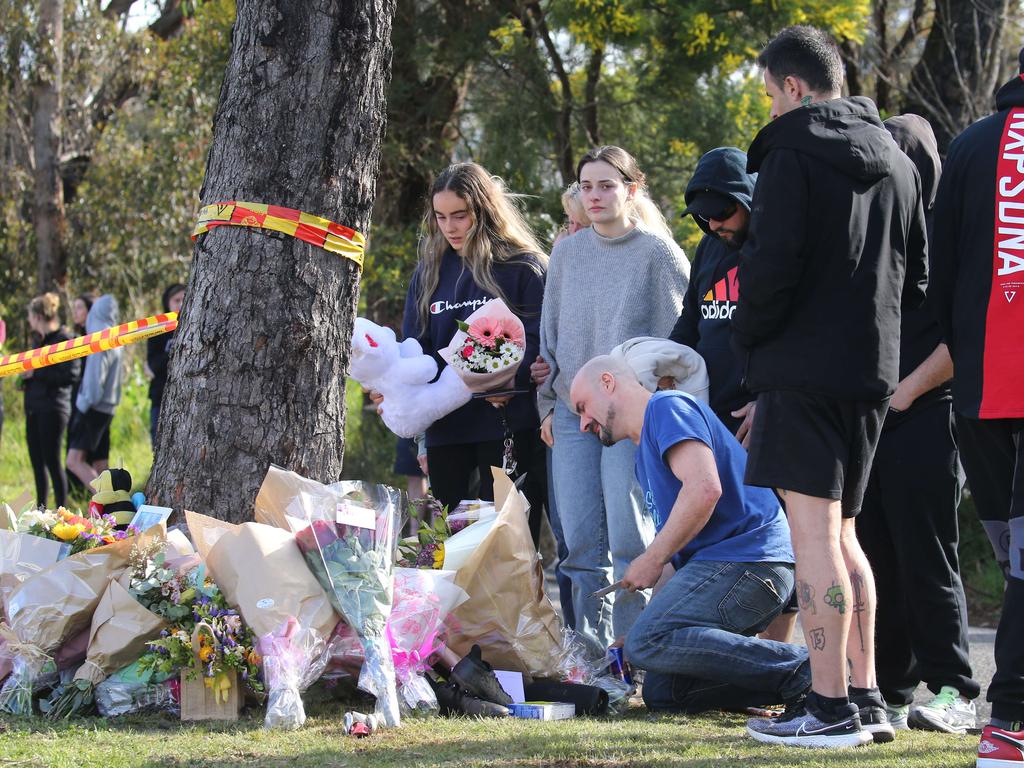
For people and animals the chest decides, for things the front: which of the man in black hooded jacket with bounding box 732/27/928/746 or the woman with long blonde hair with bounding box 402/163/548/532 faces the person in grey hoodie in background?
the man in black hooded jacket

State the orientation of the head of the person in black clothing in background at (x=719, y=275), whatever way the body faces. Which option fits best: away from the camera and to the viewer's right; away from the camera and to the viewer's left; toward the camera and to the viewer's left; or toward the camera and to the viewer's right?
toward the camera and to the viewer's left

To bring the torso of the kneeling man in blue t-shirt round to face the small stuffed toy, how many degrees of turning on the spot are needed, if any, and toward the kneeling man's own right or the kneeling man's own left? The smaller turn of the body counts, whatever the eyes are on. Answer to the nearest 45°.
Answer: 0° — they already face it

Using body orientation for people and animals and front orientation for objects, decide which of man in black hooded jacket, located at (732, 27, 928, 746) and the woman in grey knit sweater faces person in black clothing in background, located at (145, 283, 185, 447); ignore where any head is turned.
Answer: the man in black hooded jacket

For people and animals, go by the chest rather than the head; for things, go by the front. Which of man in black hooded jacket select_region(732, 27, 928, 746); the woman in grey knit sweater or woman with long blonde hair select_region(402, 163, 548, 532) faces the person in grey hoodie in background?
the man in black hooded jacket

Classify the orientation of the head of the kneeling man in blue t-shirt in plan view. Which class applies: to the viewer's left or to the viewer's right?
to the viewer's left

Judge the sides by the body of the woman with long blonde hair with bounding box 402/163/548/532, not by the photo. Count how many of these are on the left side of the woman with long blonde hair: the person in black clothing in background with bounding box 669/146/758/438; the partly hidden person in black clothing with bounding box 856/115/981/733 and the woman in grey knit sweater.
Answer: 3

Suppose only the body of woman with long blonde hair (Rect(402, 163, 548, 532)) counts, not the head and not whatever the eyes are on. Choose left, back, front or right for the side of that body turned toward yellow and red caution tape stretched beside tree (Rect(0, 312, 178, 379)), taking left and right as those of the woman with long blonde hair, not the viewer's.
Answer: right

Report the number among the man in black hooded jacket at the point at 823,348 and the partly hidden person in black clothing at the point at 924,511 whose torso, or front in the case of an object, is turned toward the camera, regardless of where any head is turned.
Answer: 0

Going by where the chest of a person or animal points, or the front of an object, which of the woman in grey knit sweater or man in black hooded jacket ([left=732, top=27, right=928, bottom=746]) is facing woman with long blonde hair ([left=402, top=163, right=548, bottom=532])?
the man in black hooded jacket

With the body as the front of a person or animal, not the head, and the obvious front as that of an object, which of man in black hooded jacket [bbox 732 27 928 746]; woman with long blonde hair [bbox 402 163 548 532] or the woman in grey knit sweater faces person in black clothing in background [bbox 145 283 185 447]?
the man in black hooded jacket

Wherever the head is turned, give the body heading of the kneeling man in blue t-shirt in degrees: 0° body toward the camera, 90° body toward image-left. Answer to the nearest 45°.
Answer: approximately 90°

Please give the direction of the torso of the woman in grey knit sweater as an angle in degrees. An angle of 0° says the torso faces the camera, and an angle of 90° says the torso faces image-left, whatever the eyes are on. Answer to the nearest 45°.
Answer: approximately 0°

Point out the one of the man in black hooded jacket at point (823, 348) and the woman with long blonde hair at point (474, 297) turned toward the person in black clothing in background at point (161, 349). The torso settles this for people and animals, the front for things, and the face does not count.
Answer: the man in black hooded jacket

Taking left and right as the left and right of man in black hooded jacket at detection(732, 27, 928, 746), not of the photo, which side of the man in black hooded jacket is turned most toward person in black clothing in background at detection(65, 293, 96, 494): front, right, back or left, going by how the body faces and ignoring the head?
front

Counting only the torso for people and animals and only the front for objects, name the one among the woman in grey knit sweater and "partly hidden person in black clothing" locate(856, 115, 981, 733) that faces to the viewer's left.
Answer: the partly hidden person in black clothing

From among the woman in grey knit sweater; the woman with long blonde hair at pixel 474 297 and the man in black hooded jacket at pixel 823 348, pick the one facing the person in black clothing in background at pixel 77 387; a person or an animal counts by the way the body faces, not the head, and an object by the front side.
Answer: the man in black hooded jacket
